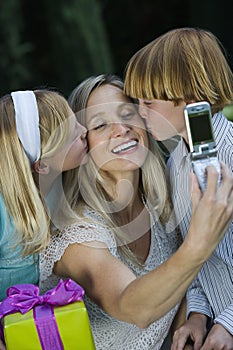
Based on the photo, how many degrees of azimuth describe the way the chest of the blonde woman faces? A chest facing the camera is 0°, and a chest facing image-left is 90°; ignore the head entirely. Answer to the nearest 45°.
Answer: approximately 315°
